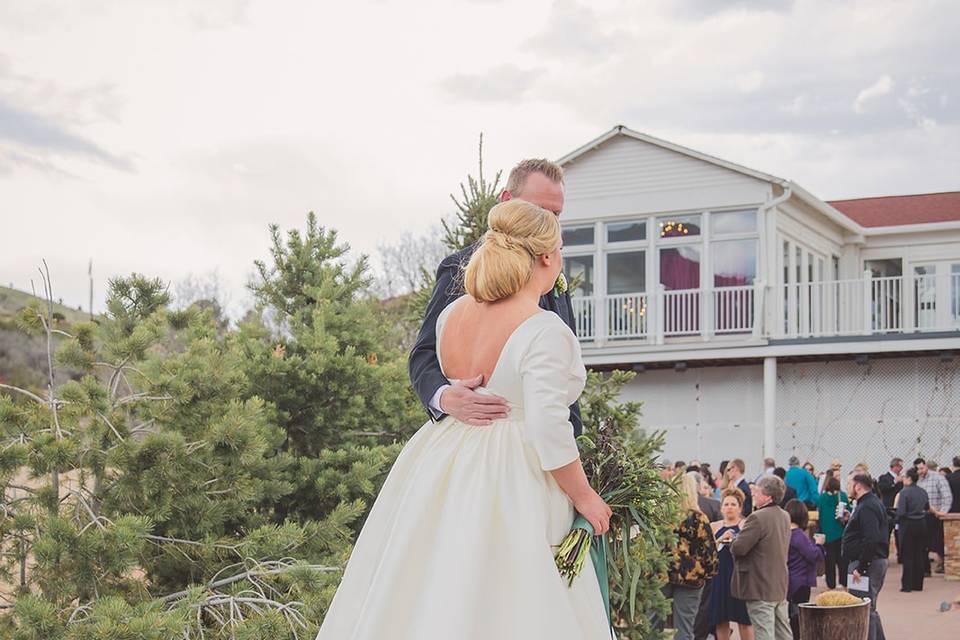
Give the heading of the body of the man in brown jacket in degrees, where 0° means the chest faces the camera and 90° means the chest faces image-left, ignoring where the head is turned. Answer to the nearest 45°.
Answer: approximately 135°

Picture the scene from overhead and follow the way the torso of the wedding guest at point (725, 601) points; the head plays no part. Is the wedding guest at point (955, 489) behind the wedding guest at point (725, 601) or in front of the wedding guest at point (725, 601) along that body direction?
behind

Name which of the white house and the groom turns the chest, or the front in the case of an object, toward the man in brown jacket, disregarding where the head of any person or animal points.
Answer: the white house

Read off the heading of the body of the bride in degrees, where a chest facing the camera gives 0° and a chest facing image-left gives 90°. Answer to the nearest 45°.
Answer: approximately 225°

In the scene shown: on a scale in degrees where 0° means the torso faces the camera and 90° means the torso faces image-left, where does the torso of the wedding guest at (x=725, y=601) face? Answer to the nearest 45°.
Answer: approximately 0°

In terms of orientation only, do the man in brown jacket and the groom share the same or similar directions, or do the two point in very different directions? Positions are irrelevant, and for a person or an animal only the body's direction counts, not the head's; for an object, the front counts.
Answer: very different directions

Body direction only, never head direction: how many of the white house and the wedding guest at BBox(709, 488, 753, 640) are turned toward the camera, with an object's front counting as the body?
2
